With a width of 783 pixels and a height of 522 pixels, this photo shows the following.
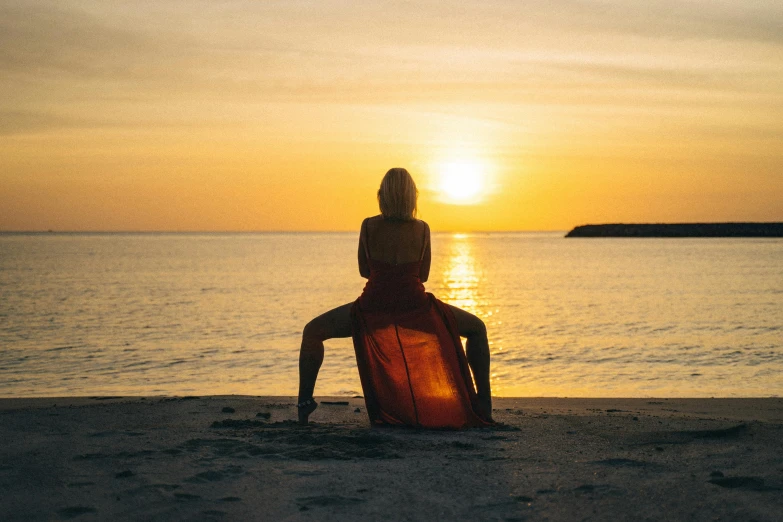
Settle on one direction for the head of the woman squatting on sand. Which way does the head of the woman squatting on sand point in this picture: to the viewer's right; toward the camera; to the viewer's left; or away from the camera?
away from the camera

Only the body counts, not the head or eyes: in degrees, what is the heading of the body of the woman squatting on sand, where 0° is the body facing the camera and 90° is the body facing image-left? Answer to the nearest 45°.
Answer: approximately 180°
